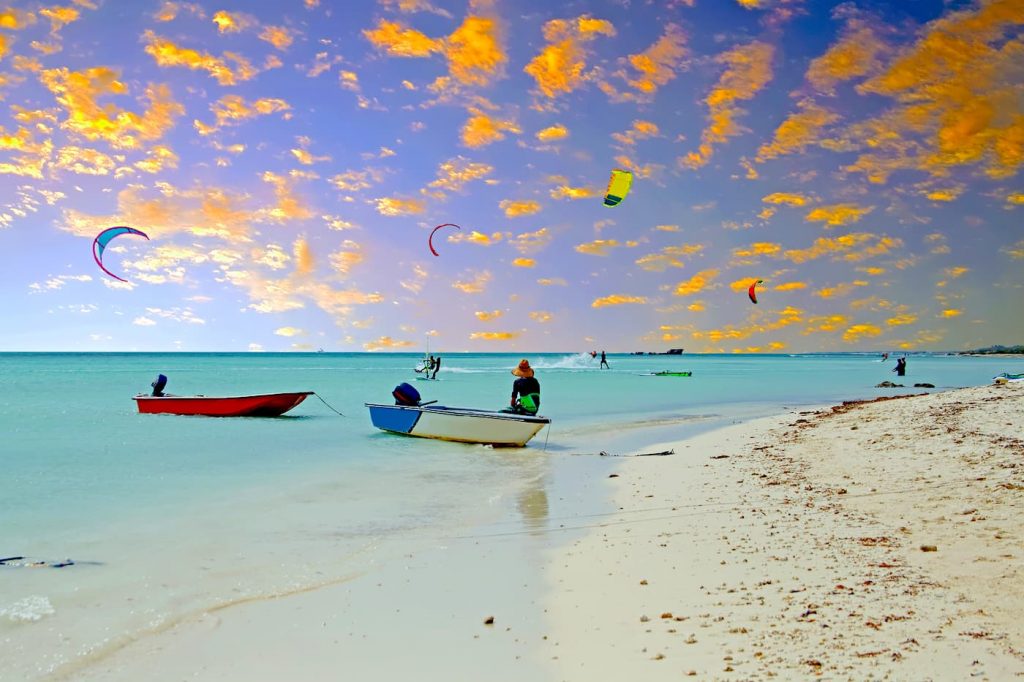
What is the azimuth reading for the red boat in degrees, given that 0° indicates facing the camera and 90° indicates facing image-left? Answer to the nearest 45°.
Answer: approximately 270°

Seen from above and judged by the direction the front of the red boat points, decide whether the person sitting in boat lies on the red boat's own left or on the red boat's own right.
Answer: on the red boat's own right

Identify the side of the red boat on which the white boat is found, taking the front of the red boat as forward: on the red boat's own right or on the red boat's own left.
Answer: on the red boat's own right

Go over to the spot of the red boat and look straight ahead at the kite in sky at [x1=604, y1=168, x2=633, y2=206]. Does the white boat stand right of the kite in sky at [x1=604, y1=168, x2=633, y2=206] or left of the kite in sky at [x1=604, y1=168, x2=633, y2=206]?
right
